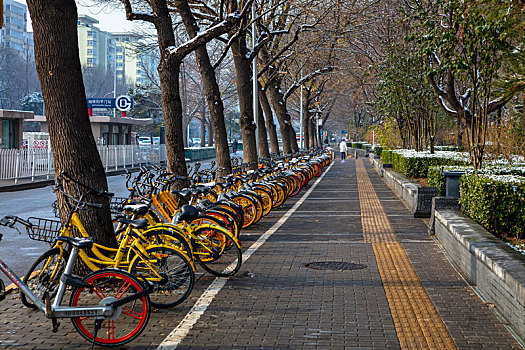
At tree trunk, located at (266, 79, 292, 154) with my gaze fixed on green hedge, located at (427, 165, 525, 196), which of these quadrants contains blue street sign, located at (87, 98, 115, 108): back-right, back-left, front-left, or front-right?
back-right

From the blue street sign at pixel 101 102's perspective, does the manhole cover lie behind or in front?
in front

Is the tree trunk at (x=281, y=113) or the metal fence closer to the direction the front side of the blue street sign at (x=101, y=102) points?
the metal fence

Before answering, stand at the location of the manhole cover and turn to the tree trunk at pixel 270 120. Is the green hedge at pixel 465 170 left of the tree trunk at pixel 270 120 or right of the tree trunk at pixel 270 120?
right

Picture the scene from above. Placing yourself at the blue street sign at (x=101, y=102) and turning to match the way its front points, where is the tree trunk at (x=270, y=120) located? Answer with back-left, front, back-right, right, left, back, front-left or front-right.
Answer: front-left

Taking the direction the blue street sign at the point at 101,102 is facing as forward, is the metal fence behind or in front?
in front

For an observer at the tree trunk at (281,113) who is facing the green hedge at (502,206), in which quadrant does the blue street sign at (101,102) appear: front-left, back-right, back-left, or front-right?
back-right

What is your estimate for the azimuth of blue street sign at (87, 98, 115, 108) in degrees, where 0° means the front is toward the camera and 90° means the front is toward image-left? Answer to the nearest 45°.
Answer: approximately 0°
